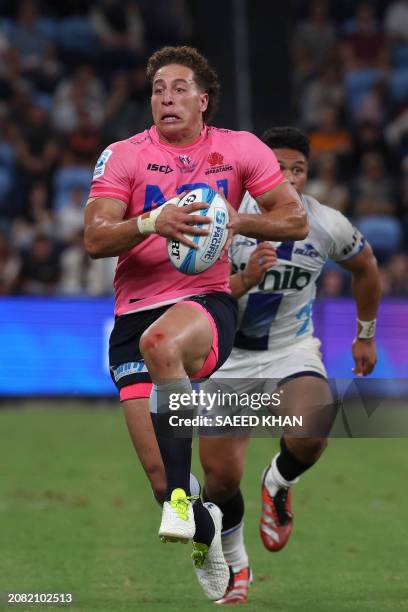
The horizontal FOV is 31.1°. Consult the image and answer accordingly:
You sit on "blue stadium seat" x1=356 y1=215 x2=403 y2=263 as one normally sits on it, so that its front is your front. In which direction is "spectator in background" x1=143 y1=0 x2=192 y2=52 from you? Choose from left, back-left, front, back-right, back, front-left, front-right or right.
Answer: back-right

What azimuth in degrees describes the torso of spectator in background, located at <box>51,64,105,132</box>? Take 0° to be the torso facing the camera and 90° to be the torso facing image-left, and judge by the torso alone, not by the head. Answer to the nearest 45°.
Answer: approximately 0°

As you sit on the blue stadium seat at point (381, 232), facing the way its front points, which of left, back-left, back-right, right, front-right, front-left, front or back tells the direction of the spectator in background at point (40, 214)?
right

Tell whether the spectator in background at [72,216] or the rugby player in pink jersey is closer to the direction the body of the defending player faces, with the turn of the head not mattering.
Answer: the rugby player in pink jersey

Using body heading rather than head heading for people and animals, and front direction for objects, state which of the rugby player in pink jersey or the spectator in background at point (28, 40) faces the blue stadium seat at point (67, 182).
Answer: the spectator in background

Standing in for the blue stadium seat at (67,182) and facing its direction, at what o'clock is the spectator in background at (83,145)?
The spectator in background is roughly at 7 o'clock from the blue stadium seat.

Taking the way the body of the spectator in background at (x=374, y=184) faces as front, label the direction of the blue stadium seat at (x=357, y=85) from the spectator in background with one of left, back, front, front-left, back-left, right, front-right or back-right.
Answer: back
